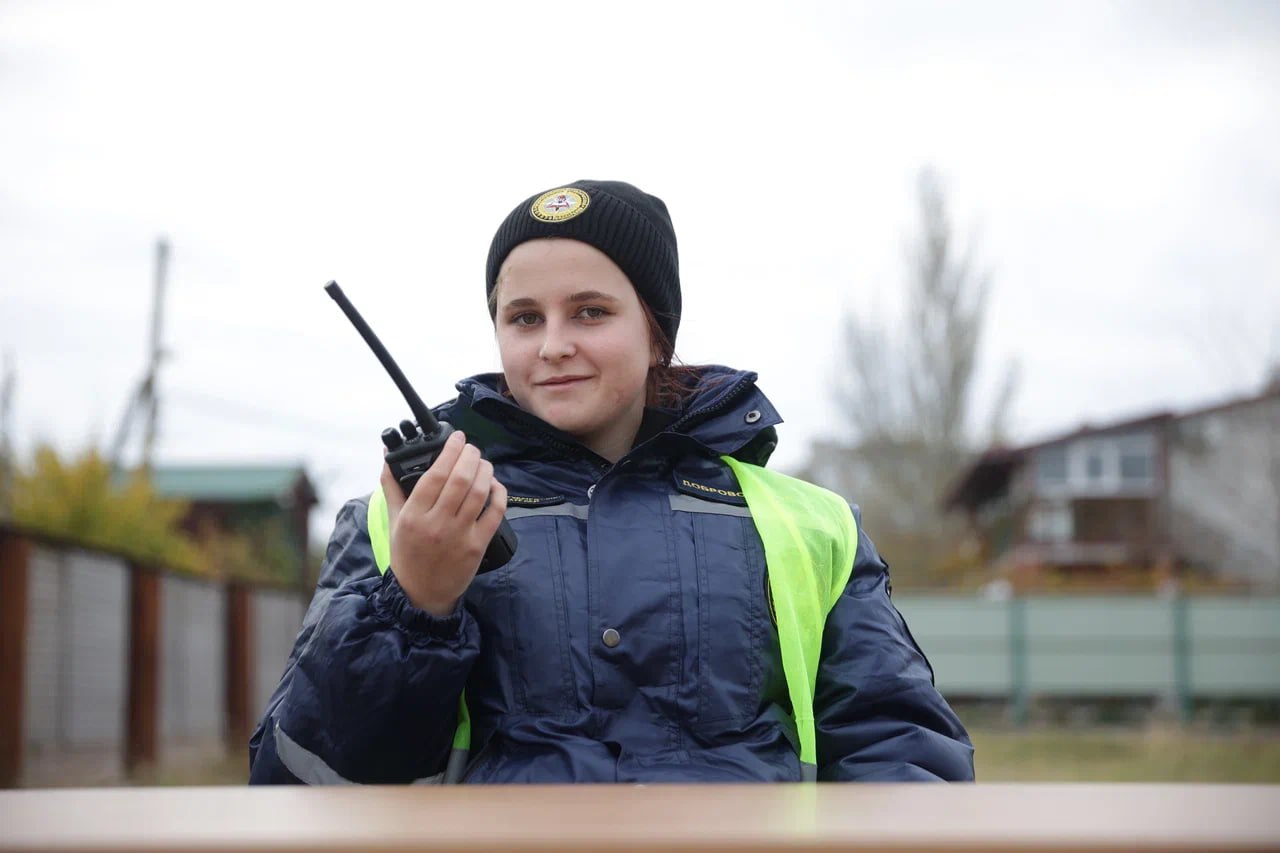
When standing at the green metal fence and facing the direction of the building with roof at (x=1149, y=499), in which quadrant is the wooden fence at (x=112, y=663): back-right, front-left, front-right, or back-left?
back-left

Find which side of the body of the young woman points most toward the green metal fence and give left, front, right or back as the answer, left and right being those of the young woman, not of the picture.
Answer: back

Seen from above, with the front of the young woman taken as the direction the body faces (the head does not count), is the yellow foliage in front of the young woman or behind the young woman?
behind

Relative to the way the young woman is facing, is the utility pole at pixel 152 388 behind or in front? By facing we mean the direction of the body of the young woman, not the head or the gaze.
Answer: behind

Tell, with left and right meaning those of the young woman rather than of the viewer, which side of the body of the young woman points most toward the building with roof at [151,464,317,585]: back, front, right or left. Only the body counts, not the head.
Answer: back

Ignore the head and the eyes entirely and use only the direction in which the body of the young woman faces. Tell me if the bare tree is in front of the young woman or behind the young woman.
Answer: behind

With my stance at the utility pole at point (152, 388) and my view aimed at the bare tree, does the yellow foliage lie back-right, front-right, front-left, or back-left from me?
back-right

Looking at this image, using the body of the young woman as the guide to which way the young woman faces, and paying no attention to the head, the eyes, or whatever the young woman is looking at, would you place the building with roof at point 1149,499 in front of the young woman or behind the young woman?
behind

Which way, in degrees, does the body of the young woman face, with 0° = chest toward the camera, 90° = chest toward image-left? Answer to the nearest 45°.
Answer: approximately 0°

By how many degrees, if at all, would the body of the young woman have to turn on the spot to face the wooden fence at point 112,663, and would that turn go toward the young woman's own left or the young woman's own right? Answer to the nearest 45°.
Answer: approximately 135° to the young woman's own right
